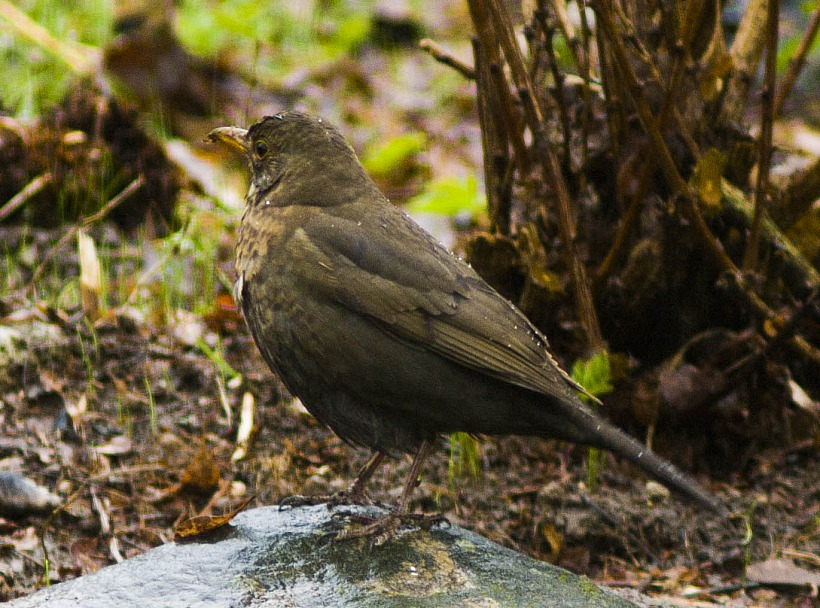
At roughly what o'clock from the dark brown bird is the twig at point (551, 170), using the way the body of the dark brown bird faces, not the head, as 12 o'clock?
The twig is roughly at 4 o'clock from the dark brown bird.

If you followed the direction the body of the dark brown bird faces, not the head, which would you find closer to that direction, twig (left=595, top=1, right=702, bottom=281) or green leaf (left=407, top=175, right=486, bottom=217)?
the green leaf

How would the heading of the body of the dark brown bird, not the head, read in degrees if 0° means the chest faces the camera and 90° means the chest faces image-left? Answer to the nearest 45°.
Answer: approximately 90°

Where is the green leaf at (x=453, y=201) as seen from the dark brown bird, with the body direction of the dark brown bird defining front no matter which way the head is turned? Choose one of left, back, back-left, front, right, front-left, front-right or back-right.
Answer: right

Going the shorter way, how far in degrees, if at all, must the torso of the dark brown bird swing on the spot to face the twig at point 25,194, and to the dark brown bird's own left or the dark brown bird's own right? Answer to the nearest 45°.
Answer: approximately 45° to the dark brown bird's own right

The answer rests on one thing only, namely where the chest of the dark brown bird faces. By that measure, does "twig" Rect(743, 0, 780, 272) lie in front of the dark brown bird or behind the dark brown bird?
behind

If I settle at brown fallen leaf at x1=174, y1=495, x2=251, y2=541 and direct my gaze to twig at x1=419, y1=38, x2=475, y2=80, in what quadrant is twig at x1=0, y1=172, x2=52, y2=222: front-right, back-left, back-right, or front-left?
front-left

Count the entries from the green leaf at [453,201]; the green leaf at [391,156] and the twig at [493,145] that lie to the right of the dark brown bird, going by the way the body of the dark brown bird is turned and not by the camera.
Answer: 3

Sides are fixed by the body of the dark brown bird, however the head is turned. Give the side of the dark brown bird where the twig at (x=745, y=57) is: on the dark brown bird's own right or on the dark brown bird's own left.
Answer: on the dark brown bird's own right

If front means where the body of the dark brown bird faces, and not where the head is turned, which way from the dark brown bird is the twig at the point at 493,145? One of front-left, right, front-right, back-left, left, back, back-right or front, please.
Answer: right

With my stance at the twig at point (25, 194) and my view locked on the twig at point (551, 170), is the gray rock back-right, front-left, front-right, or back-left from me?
front-right
